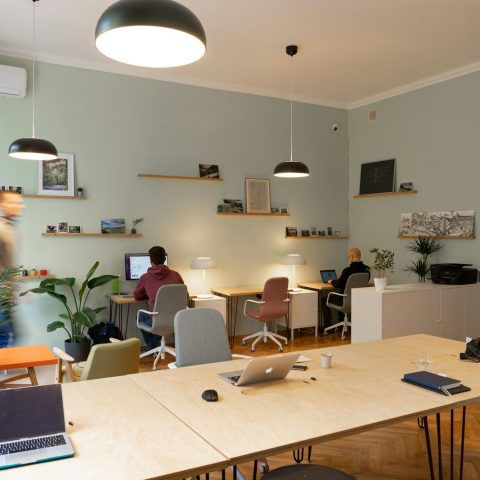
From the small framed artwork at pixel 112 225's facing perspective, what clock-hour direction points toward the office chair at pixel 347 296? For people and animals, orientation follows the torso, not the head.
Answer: The office chair is roughly at 9 o'clock from the small framed artwork.

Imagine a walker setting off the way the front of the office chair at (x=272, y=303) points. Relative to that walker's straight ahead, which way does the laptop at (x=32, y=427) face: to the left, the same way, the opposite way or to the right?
the opposite way

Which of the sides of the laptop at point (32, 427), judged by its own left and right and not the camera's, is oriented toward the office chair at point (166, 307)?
back

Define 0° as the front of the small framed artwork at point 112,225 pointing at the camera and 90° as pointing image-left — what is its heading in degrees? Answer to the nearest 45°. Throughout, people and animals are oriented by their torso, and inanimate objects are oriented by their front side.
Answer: approximately 0°

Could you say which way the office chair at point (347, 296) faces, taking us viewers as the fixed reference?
facing away from the viewer and to the left of the viewer
